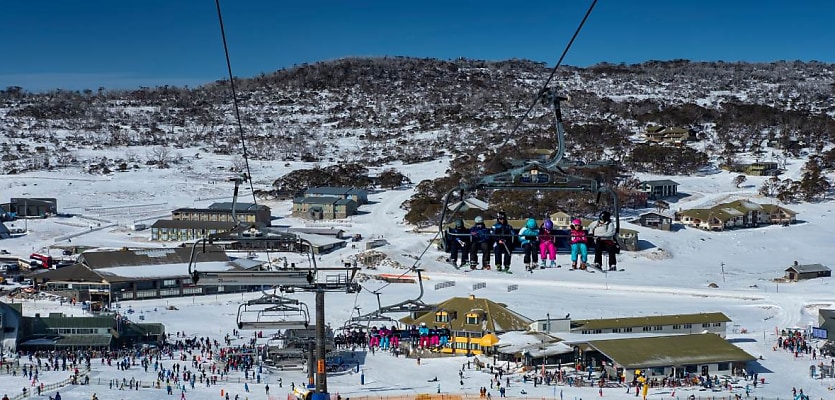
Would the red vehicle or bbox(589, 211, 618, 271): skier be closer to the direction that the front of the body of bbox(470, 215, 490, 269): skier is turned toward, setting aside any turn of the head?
the skier

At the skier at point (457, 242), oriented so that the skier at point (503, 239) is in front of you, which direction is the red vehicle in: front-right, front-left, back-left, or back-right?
back-left

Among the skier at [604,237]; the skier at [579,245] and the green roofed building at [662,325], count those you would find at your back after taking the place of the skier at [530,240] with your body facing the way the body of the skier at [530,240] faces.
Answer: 1

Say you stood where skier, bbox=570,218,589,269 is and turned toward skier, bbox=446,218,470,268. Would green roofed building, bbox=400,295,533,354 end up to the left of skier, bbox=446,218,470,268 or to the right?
right

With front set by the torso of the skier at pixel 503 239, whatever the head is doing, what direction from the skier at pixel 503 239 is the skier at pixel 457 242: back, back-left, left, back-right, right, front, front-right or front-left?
right

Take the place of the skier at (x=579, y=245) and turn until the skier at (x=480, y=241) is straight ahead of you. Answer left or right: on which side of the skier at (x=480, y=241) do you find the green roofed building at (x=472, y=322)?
right

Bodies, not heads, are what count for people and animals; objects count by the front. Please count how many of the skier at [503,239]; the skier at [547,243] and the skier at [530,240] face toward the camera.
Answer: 3

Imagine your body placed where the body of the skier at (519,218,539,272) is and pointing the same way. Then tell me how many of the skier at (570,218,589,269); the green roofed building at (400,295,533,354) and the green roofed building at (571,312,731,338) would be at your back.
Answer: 2

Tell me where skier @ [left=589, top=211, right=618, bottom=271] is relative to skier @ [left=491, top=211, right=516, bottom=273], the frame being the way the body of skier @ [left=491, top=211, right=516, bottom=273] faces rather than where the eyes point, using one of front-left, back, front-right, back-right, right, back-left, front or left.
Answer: front-left
